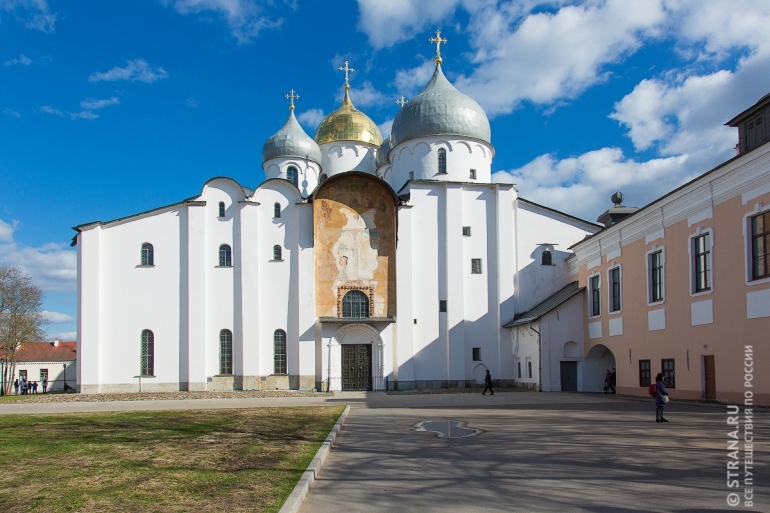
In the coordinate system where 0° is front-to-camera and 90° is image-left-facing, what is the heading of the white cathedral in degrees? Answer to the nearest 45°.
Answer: approximately 0°

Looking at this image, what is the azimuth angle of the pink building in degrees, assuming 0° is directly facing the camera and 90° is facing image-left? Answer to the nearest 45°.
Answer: approximately 45°

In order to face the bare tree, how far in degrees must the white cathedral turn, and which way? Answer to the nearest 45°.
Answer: approximately 135° to its right

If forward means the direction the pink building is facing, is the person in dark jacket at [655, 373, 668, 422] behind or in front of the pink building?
in front
